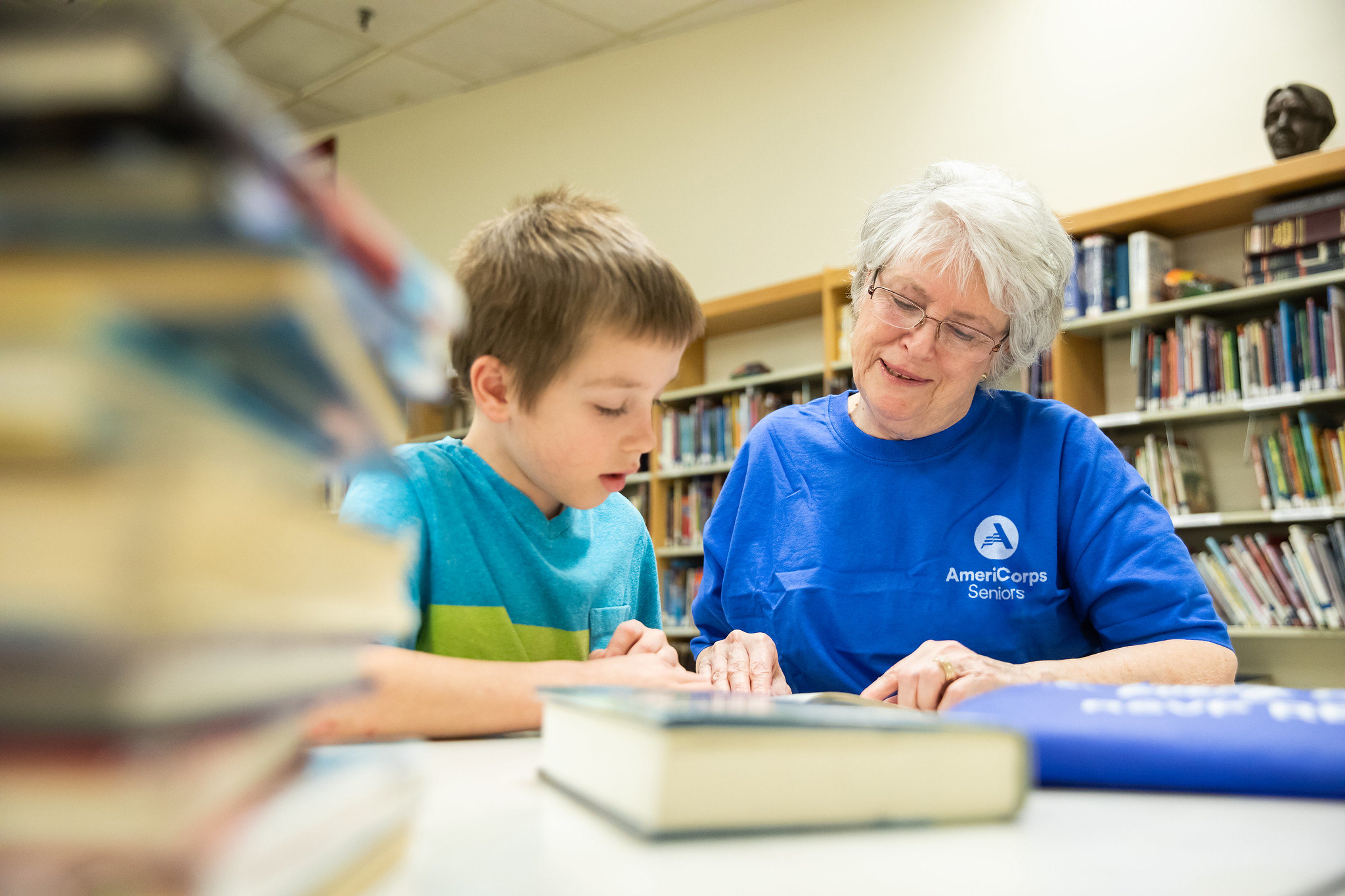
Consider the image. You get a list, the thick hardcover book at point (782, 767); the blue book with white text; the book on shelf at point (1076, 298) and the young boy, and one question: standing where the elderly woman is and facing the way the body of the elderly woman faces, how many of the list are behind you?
1

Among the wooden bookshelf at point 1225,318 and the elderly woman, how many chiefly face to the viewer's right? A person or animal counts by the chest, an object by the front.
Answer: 0

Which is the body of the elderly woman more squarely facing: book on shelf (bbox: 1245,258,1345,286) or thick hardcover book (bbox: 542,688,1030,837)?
the thick hardcover book

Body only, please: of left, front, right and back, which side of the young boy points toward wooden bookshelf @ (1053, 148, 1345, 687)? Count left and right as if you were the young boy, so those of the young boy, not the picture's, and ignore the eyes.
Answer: left

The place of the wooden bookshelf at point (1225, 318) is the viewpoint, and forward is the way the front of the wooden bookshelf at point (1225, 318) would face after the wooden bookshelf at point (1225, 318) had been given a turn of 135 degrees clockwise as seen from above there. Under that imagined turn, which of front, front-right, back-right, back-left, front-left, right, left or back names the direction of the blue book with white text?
back

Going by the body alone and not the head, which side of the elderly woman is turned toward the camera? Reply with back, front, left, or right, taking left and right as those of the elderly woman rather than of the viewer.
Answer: front

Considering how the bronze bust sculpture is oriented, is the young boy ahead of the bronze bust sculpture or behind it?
ahead

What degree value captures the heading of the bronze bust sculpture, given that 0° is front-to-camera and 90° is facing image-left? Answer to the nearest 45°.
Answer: approximately 45°

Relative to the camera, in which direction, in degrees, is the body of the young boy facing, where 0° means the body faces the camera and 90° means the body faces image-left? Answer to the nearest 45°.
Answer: approximately 315°

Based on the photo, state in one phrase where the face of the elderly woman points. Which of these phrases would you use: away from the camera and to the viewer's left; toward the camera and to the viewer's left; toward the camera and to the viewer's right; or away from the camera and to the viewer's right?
toward the camera and to the viewer's left

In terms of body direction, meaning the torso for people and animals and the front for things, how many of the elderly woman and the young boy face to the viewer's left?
0
